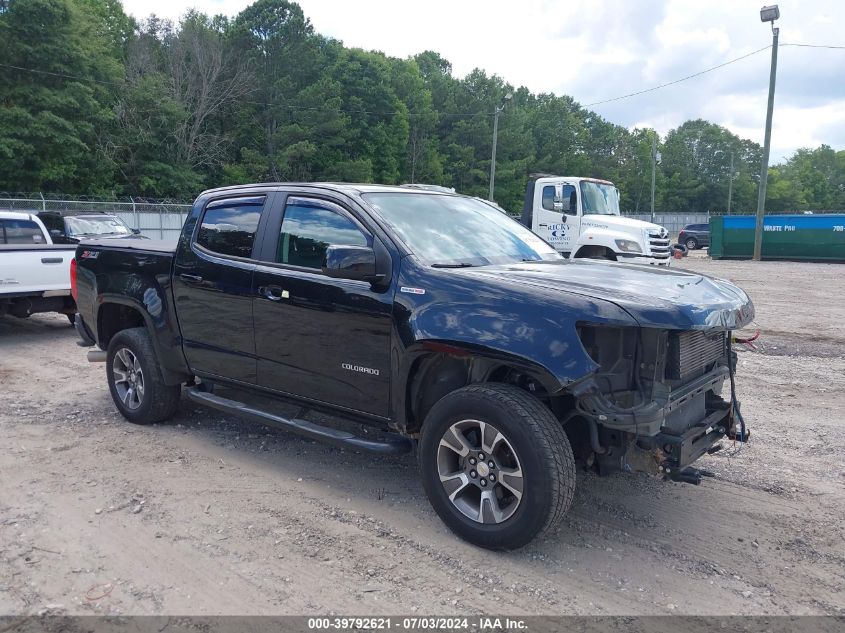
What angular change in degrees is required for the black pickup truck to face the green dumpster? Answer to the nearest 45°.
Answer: approximately 90° to its left

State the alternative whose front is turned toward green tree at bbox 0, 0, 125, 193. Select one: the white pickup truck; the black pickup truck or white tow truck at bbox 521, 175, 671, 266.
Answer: the white pickup truck

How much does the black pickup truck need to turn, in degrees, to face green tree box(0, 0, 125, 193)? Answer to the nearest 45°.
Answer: approximately 180°

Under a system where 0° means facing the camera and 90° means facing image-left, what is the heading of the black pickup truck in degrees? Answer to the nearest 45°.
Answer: approximately 315°

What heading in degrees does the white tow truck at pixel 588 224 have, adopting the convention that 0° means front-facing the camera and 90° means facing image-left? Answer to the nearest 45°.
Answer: approximately 315°

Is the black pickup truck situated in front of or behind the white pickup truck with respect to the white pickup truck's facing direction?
behind

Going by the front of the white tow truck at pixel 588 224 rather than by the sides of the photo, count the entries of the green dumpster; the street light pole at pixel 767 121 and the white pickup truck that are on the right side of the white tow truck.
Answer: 1

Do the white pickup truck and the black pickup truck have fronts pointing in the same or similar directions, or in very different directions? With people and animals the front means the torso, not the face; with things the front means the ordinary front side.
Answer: very different directions

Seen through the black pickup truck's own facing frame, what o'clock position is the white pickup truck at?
The white pickup truck is roughly at 6 o'clock from the black pickup truck.
